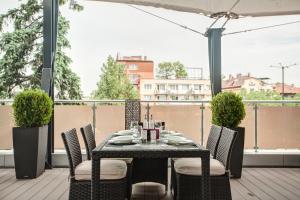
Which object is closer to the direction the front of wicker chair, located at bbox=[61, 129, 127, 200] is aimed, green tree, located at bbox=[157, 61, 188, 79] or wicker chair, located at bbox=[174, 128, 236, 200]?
the wicker chair

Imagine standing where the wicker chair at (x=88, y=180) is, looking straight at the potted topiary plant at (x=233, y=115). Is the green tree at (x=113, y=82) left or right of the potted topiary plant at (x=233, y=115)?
left

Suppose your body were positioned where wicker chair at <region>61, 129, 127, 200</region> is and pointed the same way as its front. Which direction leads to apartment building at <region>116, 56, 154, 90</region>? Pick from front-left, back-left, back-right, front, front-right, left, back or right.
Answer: left

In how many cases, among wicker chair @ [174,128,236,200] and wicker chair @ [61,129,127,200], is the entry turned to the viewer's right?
1

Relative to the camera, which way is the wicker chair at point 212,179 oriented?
to the viewer's left

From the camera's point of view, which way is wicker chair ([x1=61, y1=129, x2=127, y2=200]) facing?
to the viewer's right

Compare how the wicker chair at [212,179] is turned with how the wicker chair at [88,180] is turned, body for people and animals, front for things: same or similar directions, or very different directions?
very different directions

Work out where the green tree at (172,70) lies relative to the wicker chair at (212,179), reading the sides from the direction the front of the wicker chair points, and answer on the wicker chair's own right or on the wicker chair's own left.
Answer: on the wicker chair's own right

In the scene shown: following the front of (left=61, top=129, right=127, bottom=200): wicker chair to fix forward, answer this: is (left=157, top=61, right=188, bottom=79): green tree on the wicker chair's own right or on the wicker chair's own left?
on the wicker chair's own left

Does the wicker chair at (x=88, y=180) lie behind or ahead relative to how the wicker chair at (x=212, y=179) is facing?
ahead

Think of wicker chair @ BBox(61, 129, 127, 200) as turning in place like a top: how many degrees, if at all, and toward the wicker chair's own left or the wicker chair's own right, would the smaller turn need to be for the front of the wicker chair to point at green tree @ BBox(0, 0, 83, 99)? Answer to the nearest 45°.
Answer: approximately 90° to the wicker chair's own left

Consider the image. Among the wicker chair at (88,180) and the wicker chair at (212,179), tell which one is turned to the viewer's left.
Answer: the wicker chair at (212,179)
